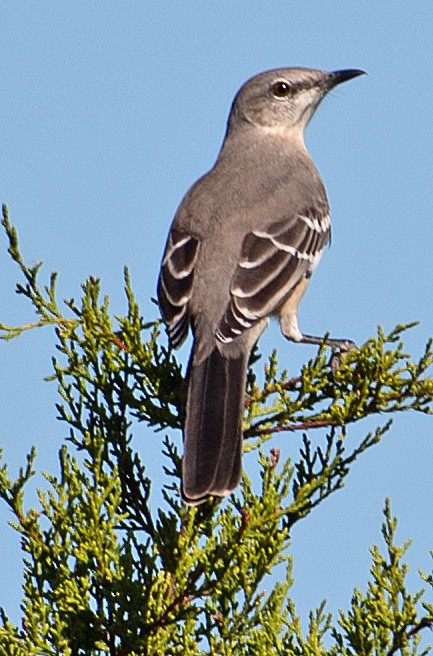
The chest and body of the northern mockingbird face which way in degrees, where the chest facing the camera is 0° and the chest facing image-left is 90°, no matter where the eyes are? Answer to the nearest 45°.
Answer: approximately 225°
